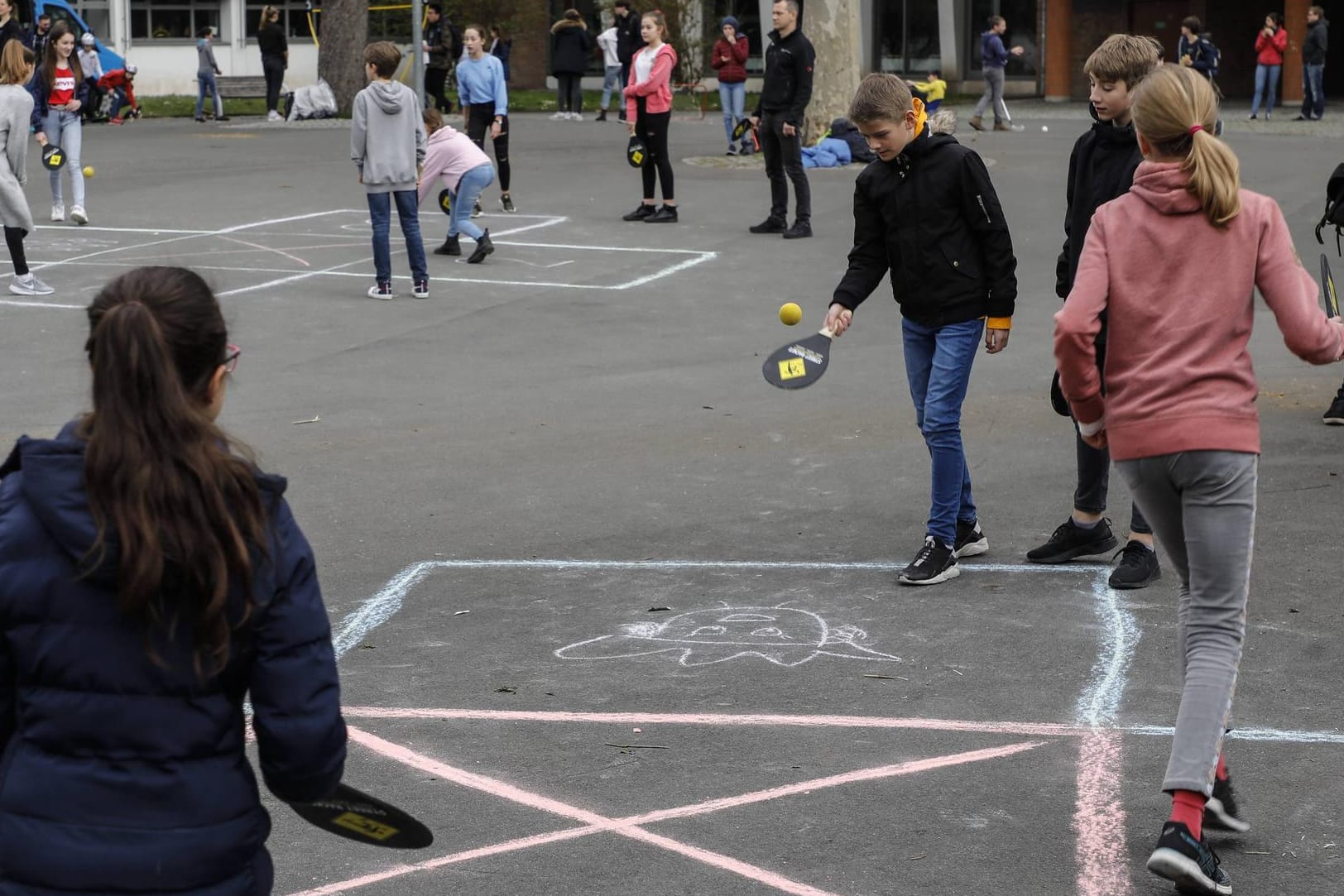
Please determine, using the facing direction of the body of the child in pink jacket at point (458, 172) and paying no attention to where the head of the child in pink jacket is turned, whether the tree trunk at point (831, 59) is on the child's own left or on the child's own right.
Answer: on the child's own right

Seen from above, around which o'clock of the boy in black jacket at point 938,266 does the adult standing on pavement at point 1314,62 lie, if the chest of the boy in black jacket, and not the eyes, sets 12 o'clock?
The adult standing on pavement is roughly at 5 o'clock from the boy in black jacket.

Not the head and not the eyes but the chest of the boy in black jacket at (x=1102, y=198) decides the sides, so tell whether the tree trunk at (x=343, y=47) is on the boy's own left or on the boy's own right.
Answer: on the boy's own right

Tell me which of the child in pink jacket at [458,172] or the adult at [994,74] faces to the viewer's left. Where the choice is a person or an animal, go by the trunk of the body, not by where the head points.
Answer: the child in pink jacket

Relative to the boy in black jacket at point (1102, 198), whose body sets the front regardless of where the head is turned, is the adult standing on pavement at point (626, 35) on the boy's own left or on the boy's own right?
on the boy's own right

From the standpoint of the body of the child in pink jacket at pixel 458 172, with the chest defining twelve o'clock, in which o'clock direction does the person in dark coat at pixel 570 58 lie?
The person in dark coat is roughly at 3 o'clock from the child in pink jacket.

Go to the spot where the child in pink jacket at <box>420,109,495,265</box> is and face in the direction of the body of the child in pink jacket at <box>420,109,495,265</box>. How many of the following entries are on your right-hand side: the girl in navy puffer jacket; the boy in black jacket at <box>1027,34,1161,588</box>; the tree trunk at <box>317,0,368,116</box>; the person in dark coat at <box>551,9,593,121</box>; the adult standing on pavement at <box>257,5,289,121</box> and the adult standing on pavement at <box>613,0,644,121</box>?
4

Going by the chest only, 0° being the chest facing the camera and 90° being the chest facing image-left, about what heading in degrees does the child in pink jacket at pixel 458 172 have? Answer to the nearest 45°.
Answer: approximately 90°

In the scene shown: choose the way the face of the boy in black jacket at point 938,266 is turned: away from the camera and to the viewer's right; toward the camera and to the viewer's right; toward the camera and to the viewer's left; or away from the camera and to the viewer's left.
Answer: toward the camera and to the viewer's left

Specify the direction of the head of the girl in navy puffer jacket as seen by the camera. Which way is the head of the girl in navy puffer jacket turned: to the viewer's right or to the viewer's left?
to the viewer's right

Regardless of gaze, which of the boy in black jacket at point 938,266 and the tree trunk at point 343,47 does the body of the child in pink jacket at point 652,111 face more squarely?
the boy in black jacket

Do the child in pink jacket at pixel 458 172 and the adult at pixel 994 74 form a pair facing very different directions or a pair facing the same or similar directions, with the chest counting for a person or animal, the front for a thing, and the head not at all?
very different directions

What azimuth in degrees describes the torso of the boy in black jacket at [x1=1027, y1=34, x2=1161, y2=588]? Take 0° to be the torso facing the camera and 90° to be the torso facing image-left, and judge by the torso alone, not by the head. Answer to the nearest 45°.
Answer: approximately 45°

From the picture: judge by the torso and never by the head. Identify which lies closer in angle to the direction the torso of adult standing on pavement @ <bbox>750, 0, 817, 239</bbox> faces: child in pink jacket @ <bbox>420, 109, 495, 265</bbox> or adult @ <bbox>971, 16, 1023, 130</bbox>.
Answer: the child in pink jacket

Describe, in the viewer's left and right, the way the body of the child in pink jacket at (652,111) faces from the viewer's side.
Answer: facing the viewer and to the left of the viewer
